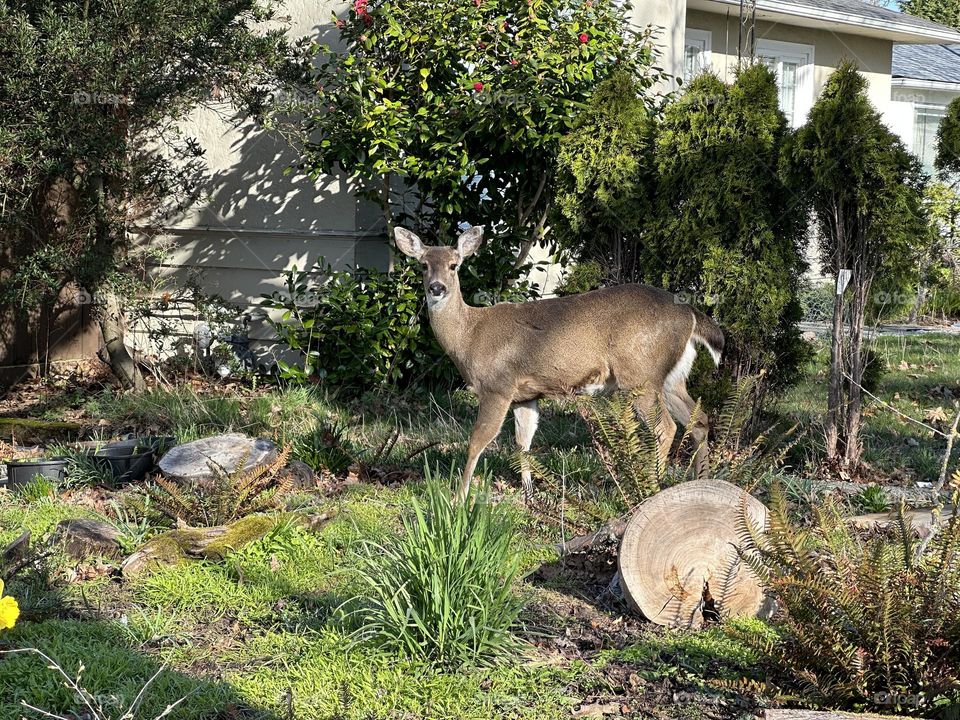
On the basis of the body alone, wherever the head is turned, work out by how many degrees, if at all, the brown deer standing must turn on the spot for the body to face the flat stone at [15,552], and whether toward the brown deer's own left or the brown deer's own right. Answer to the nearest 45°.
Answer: approximately 45° to the brown deer's own left

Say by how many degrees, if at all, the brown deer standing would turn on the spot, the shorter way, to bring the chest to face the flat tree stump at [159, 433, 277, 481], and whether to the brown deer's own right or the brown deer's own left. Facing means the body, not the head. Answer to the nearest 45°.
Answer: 0° — it already faces it

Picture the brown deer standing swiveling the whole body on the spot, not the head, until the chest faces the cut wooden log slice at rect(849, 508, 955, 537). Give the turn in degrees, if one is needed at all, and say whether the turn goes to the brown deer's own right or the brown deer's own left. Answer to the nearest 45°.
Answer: approximately 135° to the brown deer's own left

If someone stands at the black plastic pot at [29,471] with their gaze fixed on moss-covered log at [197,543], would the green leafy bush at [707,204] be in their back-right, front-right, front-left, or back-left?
front-left

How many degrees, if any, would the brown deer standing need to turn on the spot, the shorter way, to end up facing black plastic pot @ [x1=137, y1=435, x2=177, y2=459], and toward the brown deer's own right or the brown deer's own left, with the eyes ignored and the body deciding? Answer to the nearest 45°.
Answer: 0° — it already faces it

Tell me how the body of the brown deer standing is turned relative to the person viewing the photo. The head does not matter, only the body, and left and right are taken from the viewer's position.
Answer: facing to the left of the viewer

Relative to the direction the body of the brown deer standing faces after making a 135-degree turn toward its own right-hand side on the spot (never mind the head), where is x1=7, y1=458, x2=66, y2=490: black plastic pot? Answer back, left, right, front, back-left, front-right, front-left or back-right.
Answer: back-left

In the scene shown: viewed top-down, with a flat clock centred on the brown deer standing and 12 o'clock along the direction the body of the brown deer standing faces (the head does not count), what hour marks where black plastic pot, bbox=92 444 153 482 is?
The black plastic pot is roughly at 12 o'clock from the brown deer standing.

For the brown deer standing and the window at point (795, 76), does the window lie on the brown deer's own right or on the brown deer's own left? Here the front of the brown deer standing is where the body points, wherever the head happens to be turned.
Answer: on the brown deer's own right

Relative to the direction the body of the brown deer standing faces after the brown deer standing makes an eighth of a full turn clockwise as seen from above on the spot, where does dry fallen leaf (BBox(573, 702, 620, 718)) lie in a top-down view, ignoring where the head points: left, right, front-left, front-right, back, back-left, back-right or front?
back-left

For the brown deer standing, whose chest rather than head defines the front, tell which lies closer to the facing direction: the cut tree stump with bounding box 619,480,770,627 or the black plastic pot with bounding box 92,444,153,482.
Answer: the black plastic pot

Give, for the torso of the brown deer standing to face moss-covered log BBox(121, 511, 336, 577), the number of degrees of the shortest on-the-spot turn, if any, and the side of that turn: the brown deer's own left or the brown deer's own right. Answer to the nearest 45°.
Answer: approximately 45° to the brown deer's own left

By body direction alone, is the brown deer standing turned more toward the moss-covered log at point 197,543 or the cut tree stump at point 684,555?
the moss-covered log

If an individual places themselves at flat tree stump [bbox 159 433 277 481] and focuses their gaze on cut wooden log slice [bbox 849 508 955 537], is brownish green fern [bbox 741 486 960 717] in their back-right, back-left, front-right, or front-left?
front-right

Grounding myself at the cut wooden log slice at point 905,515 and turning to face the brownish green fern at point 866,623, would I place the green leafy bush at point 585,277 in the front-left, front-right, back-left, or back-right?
back-right

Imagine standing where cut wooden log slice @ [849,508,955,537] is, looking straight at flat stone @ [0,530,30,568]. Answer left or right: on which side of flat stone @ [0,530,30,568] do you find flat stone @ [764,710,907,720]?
left
